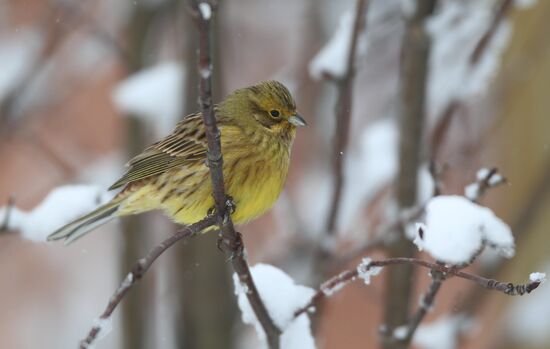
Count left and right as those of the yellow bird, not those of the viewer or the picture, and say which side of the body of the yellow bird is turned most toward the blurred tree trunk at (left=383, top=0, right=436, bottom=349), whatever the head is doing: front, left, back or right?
left

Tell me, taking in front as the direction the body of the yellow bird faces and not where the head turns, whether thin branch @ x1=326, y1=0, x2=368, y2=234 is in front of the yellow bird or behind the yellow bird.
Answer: in front

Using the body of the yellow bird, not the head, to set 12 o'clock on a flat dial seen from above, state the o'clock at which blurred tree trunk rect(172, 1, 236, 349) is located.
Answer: The blurred tree trunk is roughly at 9 o'clock from the yellow bird.

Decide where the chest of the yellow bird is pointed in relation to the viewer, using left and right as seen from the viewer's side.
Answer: facing to the right of the viewer

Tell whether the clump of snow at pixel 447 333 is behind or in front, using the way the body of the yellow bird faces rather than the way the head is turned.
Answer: in front

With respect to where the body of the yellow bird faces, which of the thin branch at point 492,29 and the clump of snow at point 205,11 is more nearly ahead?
the thin branch

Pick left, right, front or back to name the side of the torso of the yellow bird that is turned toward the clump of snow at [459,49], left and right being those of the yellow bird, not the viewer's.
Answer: left

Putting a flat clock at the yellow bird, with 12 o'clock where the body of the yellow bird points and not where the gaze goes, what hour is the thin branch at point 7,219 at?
The thin branch is roughly at 6 o'clock from the yellow bird.

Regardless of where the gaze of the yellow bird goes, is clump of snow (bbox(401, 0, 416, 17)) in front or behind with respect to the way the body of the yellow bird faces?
in front
